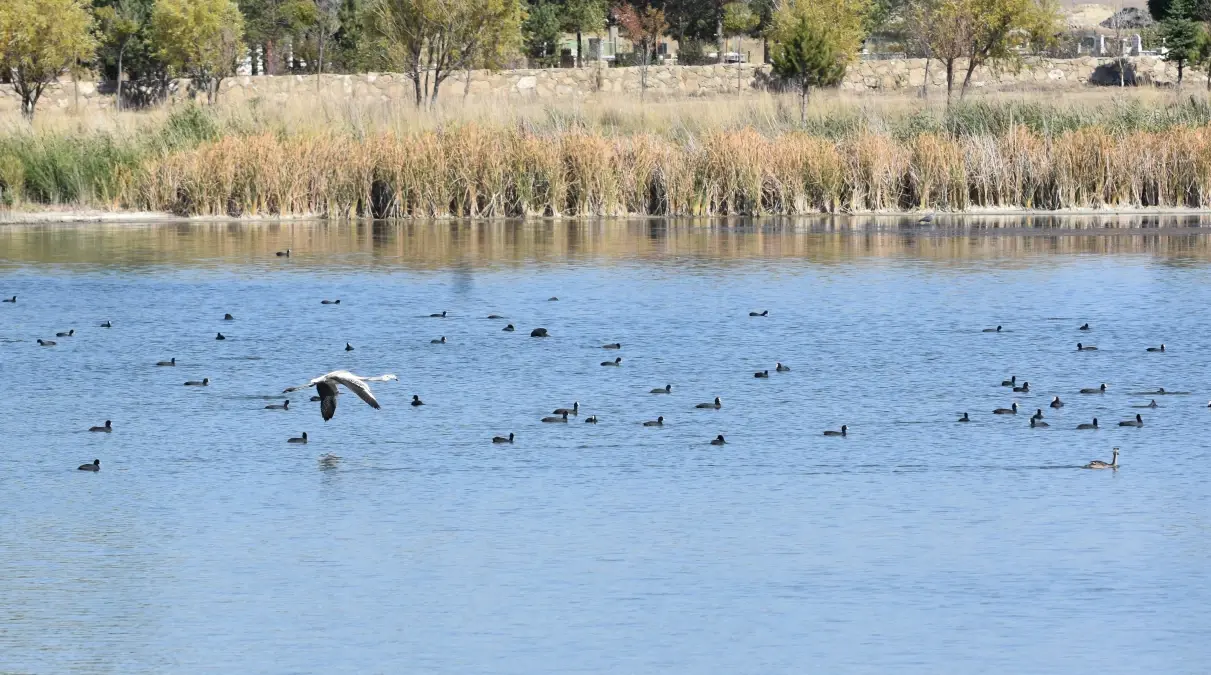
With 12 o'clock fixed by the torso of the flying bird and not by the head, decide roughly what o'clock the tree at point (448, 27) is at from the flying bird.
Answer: The tree is roughly at 9 o'clock from the flying bird.

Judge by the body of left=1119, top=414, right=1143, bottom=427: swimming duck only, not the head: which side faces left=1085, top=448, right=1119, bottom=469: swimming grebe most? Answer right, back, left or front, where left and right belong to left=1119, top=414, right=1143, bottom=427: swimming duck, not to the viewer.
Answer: right

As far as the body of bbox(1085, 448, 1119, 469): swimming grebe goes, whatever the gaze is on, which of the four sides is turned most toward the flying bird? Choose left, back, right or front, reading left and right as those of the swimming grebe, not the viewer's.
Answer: back

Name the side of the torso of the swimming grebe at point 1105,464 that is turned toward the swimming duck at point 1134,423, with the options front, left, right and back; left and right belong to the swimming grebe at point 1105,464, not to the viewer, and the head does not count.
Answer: left

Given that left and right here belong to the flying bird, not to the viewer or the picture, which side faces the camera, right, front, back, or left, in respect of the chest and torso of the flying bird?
right

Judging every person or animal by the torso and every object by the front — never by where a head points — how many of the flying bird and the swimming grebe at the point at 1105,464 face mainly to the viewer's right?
2

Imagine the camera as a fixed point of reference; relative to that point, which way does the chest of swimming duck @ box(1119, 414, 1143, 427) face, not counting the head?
to the viewer's right

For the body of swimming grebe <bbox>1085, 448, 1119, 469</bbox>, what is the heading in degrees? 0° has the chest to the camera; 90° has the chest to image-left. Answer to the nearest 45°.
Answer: approximately 270°

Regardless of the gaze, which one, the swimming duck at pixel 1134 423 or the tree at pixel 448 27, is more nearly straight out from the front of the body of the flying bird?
the swimming duck

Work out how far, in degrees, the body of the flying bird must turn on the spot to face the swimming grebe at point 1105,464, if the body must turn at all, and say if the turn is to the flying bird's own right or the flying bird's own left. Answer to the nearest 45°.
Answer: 0° — it already faces it
